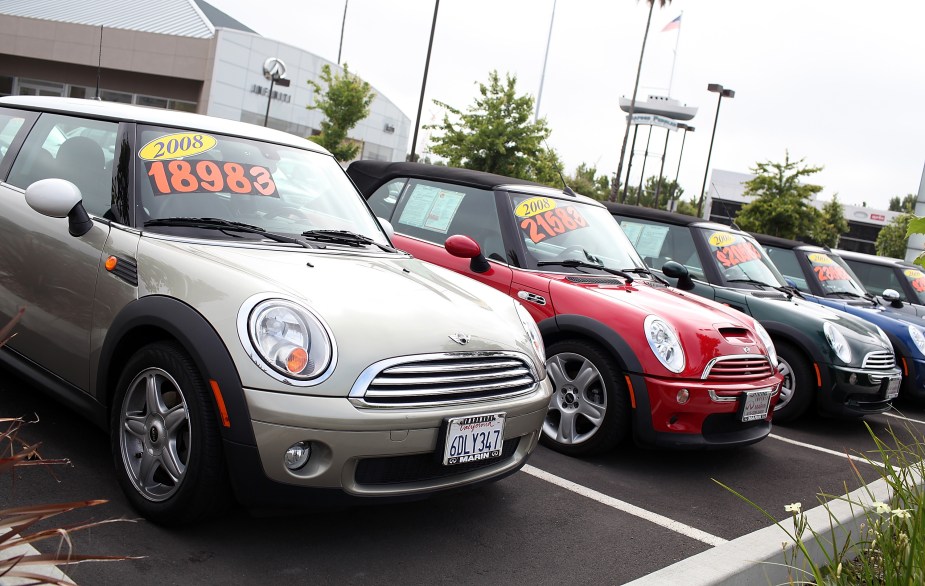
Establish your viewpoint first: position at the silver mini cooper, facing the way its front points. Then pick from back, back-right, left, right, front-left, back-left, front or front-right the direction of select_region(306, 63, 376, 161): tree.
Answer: back-left

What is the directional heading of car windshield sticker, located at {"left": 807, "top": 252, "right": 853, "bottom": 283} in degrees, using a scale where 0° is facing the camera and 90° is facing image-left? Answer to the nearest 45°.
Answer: approximately 315°

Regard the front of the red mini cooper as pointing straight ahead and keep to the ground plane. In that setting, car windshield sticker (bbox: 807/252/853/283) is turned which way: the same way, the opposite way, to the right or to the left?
the same way

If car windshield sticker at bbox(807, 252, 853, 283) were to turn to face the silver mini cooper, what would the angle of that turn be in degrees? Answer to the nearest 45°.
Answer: approximately 45° to its right

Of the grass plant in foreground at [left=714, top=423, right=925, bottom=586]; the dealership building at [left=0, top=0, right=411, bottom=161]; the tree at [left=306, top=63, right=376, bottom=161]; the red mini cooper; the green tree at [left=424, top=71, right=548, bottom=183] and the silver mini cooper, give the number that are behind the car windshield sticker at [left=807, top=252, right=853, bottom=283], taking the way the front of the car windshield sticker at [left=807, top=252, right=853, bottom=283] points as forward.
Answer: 3

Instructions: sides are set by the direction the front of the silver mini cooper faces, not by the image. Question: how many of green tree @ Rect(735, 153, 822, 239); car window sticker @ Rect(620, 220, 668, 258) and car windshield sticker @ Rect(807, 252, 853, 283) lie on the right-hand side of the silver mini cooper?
0

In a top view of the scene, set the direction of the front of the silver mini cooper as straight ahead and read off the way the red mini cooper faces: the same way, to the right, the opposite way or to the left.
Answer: the same way

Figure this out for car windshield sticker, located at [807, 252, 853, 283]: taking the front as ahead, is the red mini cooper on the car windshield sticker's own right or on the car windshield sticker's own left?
on the car windshield sticker's own right

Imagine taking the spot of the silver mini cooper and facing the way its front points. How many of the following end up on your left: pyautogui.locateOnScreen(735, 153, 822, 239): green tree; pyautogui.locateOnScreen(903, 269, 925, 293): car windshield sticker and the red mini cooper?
3

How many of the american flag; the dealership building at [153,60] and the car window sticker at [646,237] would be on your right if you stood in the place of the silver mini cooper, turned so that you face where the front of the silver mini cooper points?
0

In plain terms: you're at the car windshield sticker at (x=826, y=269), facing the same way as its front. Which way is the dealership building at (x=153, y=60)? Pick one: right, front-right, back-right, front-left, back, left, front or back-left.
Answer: back

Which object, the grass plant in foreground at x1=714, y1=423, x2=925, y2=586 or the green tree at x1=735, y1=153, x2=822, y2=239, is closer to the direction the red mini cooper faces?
the grass plant in foreground

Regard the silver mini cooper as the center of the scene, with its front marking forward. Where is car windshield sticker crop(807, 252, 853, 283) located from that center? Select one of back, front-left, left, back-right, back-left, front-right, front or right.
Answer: left

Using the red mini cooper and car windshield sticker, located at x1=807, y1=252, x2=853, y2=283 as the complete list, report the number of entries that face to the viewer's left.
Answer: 0

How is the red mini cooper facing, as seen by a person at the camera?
facing the viewer and to the right of the viewer

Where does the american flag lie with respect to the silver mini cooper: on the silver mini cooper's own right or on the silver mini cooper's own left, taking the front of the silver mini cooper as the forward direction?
on the silver mini cooper's own left

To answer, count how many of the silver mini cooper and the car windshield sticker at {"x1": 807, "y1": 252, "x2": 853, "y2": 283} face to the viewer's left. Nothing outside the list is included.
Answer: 0
